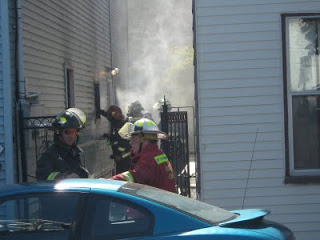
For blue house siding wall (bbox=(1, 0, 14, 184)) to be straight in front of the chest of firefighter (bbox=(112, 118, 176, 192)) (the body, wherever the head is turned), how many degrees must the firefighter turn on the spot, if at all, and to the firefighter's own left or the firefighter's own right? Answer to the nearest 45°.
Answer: approximately 45° to the firefighter's own right

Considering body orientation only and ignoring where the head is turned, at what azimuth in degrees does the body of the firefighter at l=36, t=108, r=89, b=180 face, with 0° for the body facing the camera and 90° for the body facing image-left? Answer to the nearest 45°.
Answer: approximately 315°

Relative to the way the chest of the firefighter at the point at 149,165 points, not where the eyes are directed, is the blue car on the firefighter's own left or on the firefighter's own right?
on the firefighter's own left

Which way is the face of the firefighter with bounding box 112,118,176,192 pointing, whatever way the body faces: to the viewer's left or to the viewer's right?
to the viewer's left

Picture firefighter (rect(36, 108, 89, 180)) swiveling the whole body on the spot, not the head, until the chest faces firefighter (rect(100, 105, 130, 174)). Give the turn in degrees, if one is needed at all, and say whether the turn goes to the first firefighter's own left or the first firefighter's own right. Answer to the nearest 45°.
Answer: approximately 135° to the first firefighter's own left

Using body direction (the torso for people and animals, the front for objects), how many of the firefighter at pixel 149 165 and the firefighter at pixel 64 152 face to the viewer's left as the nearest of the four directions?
1

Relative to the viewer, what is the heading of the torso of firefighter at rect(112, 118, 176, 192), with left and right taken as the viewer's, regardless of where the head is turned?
facing to the left of the viewer

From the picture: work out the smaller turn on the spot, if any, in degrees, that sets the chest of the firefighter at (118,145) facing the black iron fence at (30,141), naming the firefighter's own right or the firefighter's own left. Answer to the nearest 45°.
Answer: approximately 45° to the firefighter's own left
